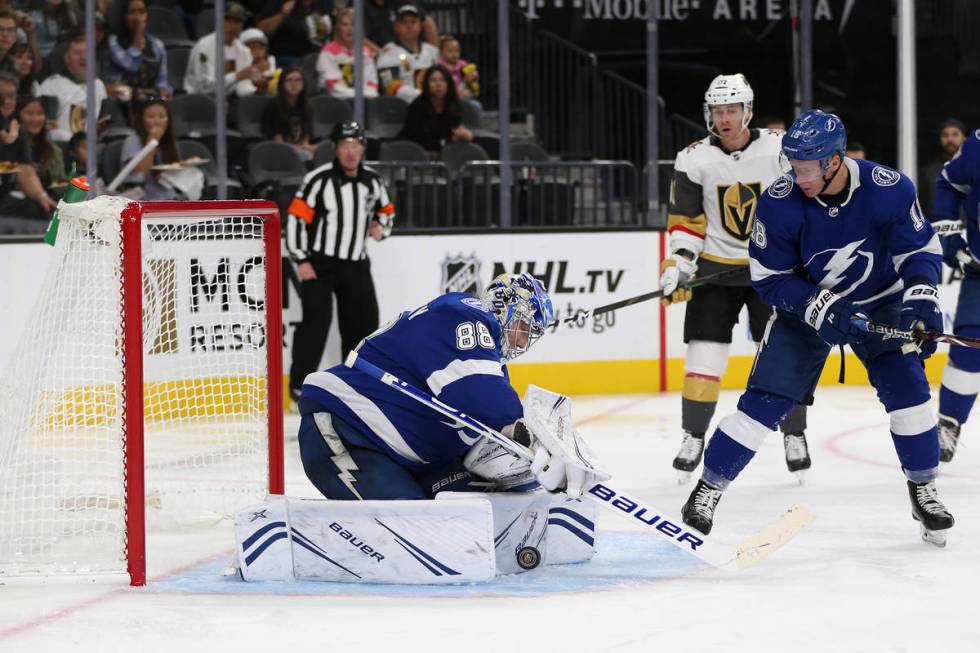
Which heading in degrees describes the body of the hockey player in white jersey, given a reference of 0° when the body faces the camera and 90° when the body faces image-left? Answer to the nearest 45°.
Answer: approximately 0°

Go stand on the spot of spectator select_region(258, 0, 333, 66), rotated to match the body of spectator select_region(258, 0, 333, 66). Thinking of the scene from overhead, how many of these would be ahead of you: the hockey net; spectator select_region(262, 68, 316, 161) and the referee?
3

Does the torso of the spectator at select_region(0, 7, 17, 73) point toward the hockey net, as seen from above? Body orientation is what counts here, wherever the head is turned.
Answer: yes

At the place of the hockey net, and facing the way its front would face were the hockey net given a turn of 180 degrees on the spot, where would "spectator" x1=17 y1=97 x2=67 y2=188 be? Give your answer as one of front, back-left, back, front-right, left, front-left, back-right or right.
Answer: right
